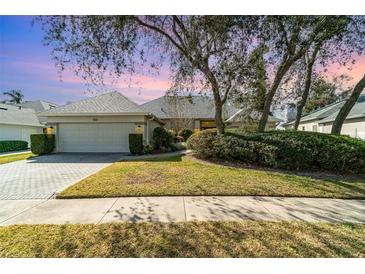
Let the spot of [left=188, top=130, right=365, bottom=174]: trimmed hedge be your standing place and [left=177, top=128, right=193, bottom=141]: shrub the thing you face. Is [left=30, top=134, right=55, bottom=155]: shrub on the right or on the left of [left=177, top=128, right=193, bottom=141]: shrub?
left

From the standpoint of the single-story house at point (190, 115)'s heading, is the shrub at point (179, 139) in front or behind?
in front

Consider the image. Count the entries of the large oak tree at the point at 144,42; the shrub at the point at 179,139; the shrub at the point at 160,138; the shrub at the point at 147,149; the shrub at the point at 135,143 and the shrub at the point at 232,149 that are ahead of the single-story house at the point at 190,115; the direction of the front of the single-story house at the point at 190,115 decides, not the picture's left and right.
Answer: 6

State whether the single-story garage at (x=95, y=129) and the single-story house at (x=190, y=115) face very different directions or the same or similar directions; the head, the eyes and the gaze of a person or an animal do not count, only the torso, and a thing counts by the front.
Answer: same or similar directions

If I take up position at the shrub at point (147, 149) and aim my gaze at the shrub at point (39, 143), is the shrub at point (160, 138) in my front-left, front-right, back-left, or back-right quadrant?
back-right

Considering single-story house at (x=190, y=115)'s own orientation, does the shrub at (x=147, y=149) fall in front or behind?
in front

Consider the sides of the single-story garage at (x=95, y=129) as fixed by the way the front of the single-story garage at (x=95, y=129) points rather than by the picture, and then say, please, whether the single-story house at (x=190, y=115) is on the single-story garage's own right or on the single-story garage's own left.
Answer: on the single-story garage's own left

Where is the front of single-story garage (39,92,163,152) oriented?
toward the camera

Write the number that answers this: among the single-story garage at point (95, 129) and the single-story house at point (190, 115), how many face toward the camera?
2

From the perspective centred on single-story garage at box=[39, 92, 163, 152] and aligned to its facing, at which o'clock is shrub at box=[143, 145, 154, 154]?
The shrub is roughly at 10 o'clock from the single-story garage.
